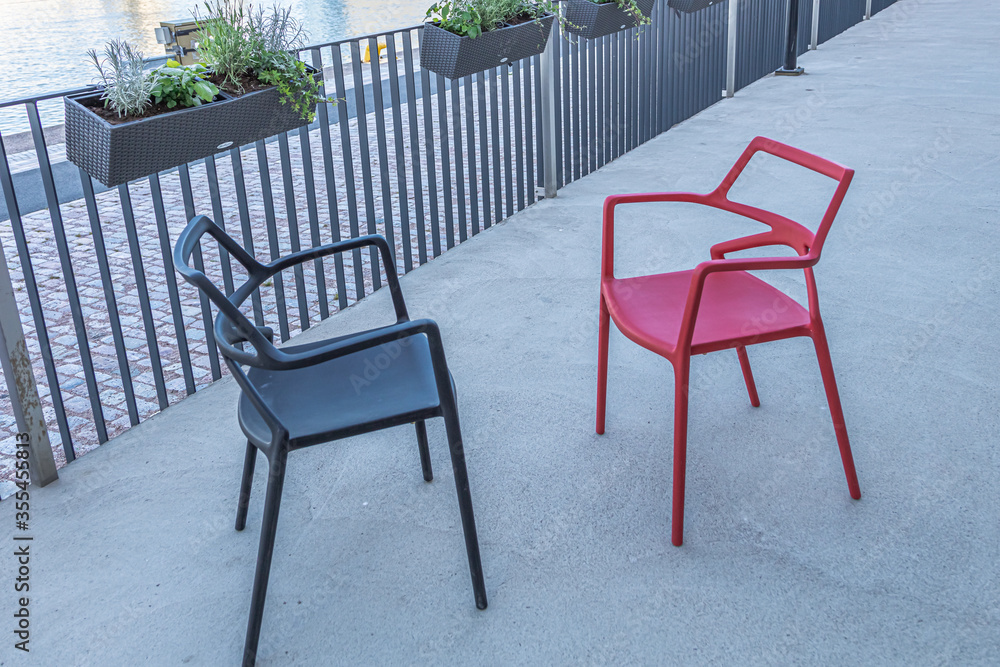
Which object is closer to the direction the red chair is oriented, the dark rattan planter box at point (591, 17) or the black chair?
the black chair

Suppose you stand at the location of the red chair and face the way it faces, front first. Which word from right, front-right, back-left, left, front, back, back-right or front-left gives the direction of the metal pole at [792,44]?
back-right

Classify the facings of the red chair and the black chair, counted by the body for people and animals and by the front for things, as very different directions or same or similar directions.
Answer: very different directions

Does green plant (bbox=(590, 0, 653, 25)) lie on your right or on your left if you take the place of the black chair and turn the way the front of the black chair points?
on your left
